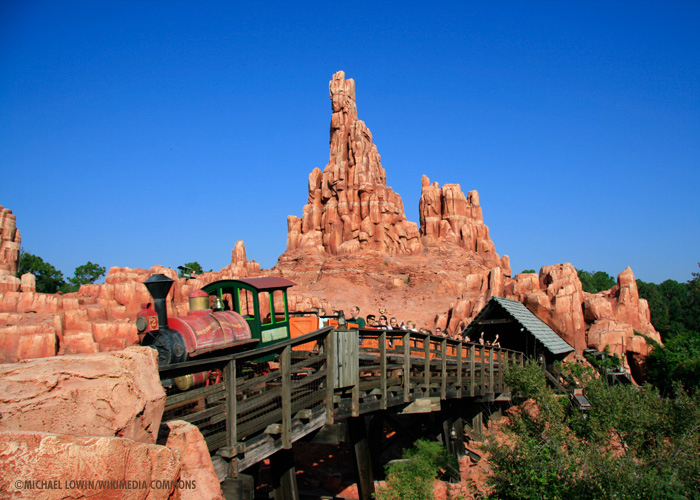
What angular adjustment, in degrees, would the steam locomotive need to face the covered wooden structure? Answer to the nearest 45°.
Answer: approximately 180°

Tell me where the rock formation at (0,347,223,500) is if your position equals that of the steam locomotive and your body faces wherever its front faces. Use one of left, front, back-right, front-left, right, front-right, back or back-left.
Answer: front-left

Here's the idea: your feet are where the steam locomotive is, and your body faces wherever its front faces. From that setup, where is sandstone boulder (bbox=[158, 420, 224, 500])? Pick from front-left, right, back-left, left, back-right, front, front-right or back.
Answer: front-left

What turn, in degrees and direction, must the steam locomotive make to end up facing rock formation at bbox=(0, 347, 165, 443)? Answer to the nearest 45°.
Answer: approximately 45° to its left

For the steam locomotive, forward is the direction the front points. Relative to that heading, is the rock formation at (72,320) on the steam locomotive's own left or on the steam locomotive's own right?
on the steam locomotive's own right

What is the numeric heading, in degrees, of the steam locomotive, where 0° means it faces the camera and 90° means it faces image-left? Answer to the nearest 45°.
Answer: approximately 45°
